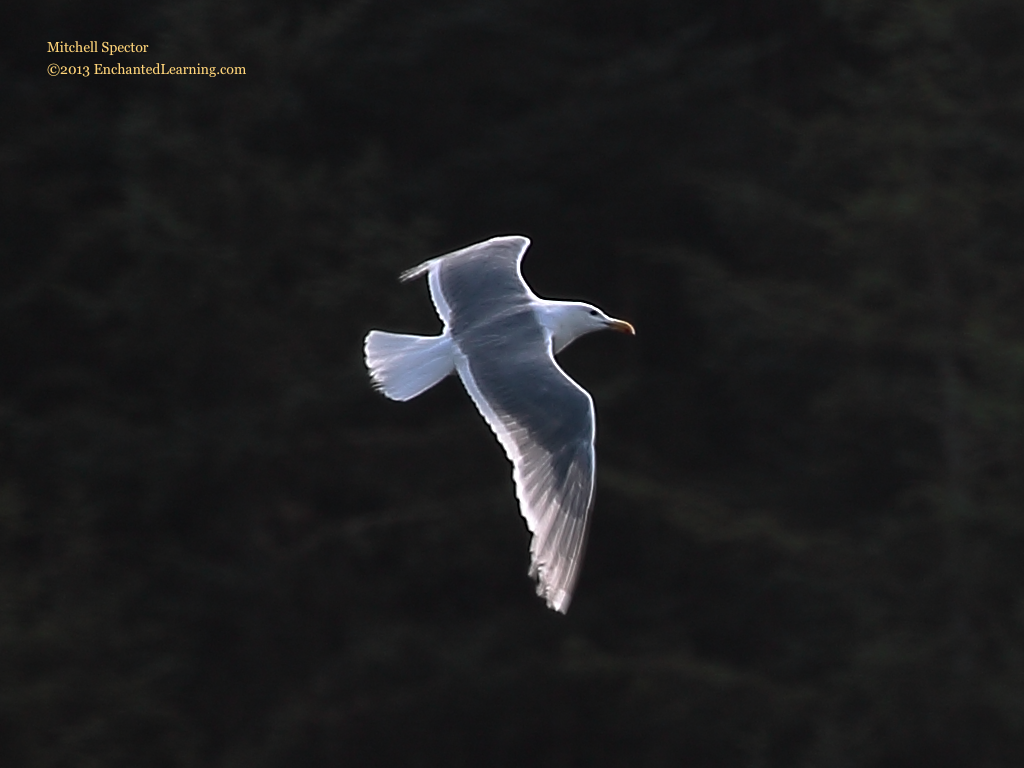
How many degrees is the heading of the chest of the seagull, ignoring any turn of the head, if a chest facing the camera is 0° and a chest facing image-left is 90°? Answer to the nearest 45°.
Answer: approximately 270°
